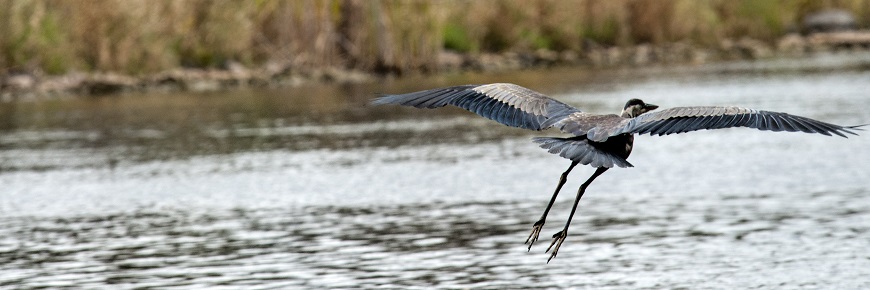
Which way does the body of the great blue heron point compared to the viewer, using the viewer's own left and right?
facing away from the viewer and to the right of the viewer
